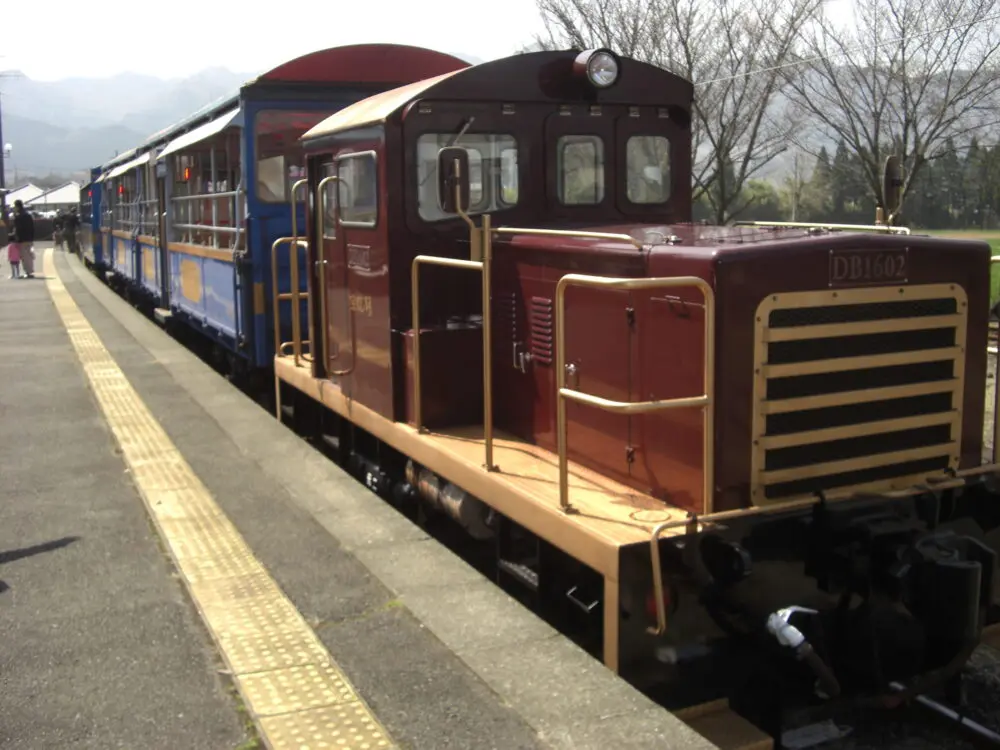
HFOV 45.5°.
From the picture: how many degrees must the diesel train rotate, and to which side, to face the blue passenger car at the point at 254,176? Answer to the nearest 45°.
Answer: approximately 180°

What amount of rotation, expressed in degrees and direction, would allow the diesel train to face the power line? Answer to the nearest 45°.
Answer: approximately 135° to its left

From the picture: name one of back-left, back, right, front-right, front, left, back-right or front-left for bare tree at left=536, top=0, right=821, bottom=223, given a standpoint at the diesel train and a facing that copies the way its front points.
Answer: back-left

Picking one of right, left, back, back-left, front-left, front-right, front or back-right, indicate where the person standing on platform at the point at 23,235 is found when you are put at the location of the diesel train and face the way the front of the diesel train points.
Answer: back

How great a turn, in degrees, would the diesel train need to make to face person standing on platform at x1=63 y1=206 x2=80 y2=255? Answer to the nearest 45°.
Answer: approximately 180°

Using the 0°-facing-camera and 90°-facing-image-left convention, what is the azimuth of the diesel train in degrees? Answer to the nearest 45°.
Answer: approximately 315°

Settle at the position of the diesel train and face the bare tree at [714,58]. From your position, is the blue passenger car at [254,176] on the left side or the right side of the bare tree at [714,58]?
left
